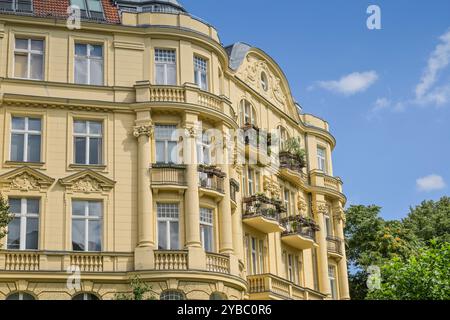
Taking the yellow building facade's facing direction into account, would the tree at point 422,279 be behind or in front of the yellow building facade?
in front

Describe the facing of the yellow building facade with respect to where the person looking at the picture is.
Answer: facing the viewer and to the right of the viewer
